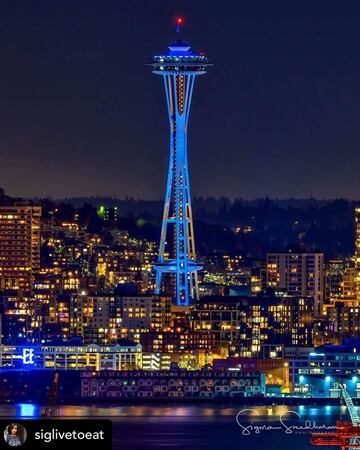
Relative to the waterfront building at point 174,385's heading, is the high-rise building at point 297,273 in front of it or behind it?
behind

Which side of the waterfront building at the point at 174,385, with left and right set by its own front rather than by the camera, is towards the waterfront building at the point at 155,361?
back

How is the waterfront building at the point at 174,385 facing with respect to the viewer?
toward the camera
